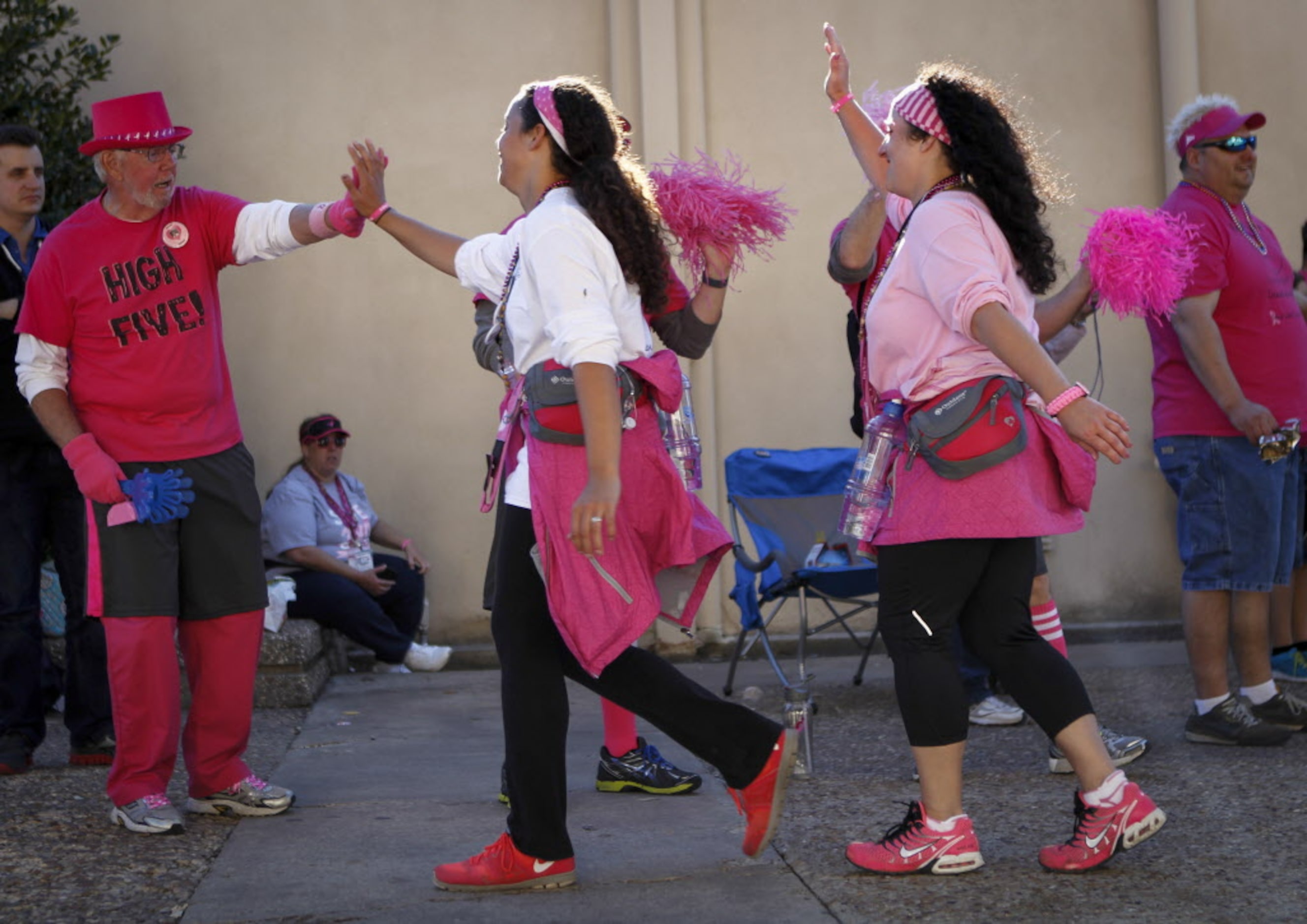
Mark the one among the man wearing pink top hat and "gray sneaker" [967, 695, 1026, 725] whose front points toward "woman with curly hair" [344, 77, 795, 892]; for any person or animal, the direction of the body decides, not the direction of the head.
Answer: the man wearing pink top hat

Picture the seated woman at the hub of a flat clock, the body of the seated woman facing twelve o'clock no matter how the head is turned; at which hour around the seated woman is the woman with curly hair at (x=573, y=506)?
The woman with curly hair is roughly at 1 o'clock from the seated woman.

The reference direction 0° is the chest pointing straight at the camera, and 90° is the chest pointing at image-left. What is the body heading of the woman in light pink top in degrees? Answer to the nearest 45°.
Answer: approximately 90°

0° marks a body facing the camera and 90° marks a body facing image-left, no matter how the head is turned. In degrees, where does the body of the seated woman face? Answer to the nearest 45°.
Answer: approximately 315°

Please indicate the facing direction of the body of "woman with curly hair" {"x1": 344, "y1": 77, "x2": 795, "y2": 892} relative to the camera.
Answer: to the viewer's left

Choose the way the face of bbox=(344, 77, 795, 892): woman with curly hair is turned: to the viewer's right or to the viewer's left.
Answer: to the viewer's left

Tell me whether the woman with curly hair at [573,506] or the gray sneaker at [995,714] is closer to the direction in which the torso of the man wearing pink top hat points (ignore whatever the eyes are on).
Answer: the woman with curly hair

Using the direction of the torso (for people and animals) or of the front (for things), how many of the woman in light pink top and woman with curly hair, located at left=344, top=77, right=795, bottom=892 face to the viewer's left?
2
